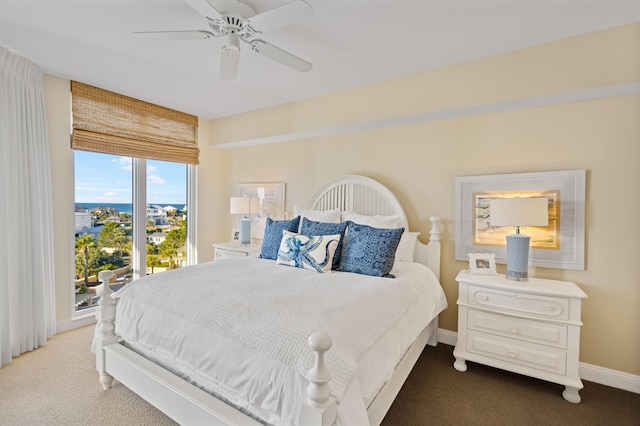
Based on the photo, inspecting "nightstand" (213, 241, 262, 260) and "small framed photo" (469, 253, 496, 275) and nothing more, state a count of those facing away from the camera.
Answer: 0

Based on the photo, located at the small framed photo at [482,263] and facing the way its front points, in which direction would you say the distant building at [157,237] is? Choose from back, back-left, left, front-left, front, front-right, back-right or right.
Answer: right

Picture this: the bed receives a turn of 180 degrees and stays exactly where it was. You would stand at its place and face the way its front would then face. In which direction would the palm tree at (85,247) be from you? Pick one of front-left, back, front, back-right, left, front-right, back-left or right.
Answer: left

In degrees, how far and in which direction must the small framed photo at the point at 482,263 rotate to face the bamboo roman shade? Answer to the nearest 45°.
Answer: approximately 90° to its right

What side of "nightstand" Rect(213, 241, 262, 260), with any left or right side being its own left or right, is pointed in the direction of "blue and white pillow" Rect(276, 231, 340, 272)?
left

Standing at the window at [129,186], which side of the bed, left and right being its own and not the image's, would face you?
right

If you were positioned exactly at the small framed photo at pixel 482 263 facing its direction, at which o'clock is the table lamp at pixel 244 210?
The table lamp is roughly at 3 o'clock from the small framed photo.

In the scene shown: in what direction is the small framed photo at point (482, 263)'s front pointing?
toward the camera

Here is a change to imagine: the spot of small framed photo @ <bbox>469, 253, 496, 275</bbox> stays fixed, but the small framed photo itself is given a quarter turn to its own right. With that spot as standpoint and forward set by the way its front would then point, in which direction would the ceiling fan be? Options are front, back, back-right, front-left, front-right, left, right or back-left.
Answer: front-left

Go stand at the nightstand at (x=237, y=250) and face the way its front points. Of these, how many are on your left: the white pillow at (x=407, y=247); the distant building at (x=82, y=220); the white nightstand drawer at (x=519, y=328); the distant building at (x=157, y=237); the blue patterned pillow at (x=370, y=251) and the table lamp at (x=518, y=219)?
4

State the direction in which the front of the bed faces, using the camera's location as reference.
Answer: facing the viewer and to the left of the viewer

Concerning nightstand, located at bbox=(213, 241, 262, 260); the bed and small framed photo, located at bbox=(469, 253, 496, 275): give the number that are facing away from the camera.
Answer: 0
